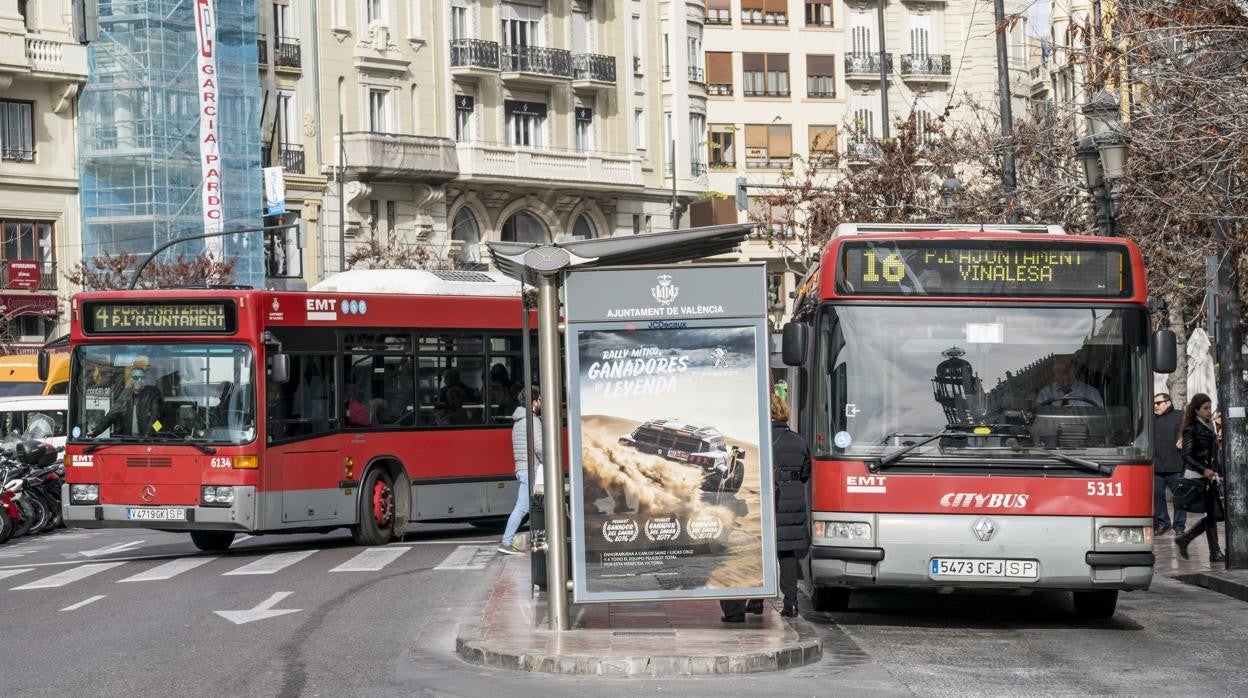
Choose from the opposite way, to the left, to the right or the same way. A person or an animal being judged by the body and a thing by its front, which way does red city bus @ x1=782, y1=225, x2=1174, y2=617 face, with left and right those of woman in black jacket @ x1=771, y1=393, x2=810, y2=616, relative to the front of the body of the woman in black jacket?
the opposite way

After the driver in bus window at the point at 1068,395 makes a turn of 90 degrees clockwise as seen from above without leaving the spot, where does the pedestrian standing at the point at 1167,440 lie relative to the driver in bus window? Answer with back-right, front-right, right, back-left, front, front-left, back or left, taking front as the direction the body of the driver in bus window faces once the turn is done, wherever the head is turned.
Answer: right

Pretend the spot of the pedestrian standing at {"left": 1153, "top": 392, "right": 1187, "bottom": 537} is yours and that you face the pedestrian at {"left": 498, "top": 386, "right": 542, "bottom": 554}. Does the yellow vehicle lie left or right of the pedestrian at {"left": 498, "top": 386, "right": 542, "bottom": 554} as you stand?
right

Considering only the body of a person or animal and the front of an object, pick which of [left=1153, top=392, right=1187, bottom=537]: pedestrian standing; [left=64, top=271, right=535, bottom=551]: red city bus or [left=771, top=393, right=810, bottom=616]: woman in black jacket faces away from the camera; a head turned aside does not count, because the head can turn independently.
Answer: the woman in black jacket

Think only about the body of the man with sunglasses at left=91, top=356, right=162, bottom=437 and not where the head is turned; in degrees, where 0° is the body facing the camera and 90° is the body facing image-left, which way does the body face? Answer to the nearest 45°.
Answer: approximately 0°

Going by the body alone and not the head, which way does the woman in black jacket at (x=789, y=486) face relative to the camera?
away from the camera

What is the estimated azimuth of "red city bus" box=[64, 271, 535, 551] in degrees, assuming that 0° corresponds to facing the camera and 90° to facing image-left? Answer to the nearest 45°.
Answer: approximately 45°

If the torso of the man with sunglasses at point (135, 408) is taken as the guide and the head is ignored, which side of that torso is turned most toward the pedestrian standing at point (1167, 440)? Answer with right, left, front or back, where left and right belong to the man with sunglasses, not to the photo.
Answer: left
